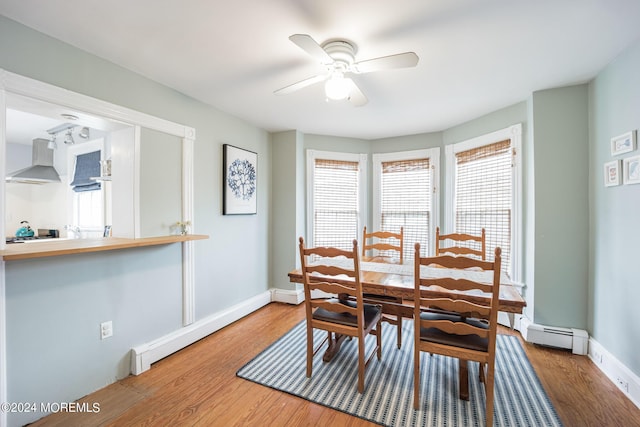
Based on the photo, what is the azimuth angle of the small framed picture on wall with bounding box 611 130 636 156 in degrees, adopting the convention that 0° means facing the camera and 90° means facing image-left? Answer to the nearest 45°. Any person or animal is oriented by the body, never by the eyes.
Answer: approximately 45°

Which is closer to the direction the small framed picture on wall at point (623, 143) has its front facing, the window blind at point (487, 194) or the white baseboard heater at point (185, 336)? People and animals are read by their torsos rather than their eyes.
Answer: the white baseboard heater

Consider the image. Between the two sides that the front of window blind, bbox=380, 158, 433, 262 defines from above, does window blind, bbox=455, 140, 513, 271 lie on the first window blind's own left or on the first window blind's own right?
on the first window blind's own left

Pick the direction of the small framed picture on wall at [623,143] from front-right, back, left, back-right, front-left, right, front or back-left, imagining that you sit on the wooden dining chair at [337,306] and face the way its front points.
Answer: front-right

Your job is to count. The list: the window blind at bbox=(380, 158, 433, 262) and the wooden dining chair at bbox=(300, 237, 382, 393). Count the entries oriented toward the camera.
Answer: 1

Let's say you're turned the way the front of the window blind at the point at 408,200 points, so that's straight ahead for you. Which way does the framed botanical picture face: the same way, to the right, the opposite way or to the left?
to the left

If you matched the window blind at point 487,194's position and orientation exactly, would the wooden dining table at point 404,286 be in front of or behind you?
in front

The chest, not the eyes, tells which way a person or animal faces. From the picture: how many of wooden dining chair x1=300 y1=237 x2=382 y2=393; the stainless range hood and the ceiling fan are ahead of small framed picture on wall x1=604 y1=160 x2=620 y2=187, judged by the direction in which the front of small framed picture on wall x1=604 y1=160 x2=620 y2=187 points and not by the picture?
3

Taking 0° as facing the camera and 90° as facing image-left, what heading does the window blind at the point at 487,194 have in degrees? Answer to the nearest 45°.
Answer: approximately 45°

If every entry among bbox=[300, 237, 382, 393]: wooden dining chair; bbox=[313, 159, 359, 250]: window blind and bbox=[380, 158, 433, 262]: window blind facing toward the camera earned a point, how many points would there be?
2

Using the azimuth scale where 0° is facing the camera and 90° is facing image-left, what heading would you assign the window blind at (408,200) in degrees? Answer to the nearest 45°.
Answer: approximately 0°

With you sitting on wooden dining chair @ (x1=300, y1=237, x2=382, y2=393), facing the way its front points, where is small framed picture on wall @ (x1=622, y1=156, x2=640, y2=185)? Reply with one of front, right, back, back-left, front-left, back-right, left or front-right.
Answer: front-right

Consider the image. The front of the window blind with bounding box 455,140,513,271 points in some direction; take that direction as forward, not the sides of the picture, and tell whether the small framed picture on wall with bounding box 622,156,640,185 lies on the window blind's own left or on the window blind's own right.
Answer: on the window blind's own left
